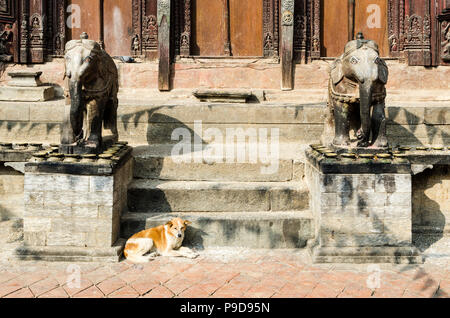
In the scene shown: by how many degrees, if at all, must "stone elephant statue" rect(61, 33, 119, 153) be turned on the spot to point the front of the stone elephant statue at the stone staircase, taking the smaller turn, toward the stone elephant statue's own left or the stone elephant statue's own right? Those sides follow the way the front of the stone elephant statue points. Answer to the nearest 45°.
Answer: approximately 135° to the stone elephant statue's own left

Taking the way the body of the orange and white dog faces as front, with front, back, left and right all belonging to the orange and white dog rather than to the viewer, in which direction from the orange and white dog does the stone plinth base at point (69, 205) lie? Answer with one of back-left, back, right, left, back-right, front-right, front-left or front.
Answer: back

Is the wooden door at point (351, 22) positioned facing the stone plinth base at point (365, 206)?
yes

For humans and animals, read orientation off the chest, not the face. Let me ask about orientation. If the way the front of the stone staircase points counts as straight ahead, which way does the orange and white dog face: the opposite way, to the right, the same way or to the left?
to the left

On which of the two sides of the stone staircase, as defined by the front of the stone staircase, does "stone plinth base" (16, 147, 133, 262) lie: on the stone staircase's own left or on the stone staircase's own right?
on the stone staircase's own right

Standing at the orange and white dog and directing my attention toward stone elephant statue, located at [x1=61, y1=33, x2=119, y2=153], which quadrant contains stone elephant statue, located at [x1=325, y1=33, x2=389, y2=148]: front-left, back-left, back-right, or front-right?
back-right

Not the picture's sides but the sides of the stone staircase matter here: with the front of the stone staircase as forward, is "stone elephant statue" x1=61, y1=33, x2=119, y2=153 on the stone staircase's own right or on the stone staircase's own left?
on the stone staircase's own right

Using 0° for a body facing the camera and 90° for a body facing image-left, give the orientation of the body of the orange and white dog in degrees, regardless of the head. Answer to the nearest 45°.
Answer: approximately 270°

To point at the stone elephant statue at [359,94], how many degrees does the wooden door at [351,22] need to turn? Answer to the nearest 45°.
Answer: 0° — it already faces it
